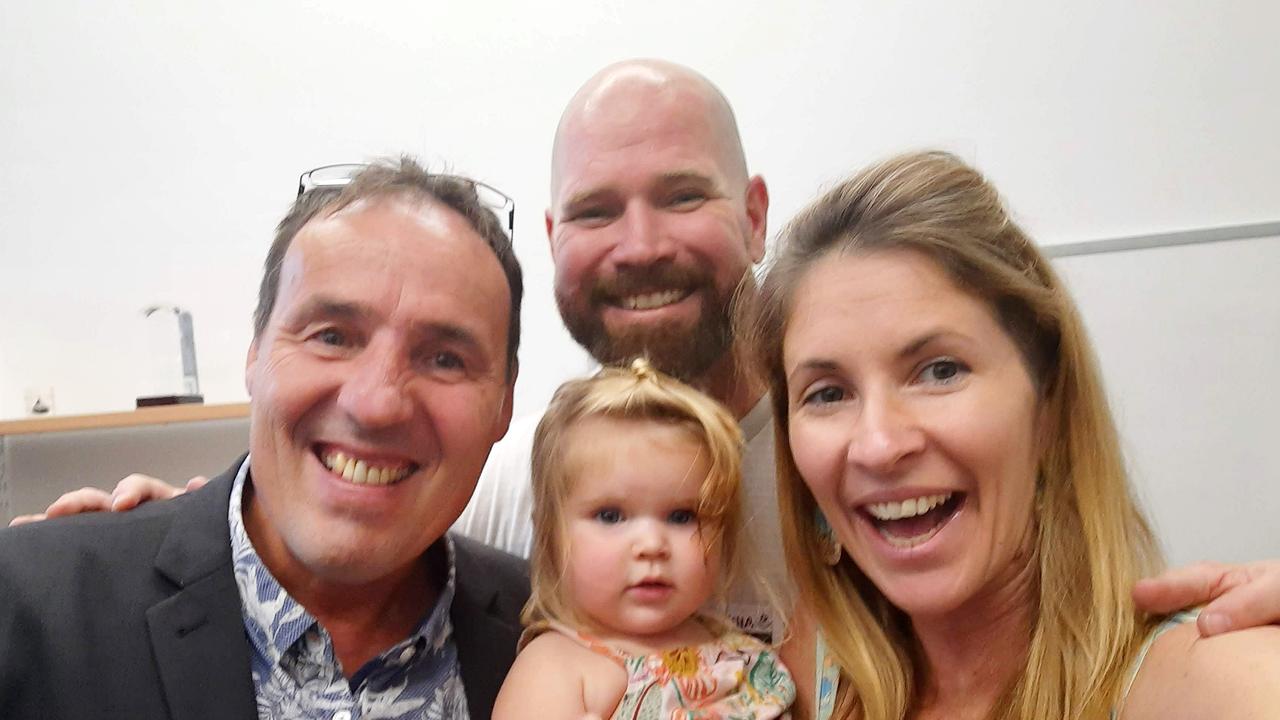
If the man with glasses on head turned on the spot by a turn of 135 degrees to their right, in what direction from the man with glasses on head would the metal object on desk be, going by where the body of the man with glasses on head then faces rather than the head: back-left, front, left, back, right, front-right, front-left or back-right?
front-right

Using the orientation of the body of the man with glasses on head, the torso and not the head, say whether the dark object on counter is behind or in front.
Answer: behind

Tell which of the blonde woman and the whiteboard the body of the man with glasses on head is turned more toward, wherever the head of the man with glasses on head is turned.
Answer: the blonde woman

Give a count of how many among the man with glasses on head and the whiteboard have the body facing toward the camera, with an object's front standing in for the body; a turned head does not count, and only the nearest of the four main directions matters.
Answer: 2

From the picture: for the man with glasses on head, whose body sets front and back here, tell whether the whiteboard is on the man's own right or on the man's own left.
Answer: on the man's own left

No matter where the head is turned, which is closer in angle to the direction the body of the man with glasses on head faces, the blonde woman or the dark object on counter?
the blonde woman

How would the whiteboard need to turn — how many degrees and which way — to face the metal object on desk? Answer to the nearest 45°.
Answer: approximately 90° to its right

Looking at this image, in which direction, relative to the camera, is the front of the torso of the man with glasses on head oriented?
toward the camera

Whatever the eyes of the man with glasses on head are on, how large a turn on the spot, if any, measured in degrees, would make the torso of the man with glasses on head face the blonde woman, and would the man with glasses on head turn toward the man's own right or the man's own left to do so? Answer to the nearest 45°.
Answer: approximately 45° to the man's own left

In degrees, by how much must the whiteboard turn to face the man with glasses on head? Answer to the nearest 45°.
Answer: approximately 45° to its right

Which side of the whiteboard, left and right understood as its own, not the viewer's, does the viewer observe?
front

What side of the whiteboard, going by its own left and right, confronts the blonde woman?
front
